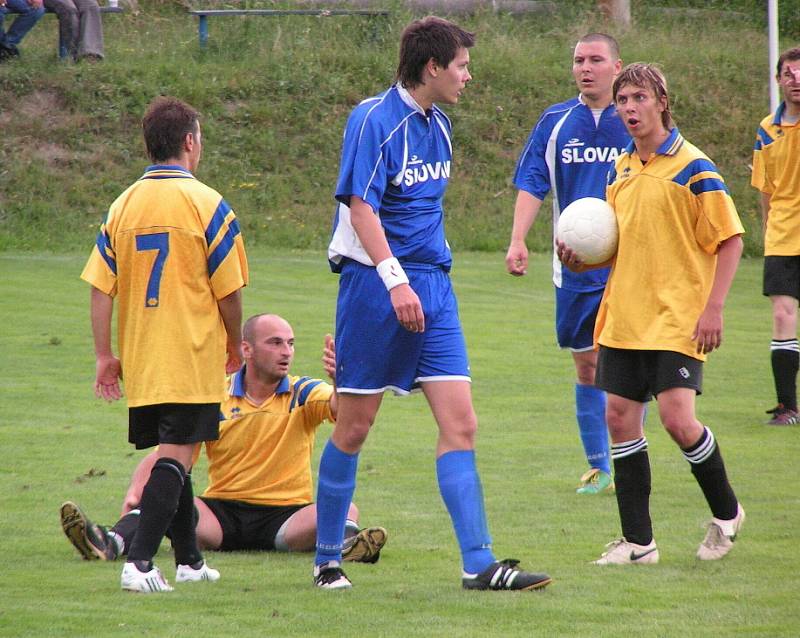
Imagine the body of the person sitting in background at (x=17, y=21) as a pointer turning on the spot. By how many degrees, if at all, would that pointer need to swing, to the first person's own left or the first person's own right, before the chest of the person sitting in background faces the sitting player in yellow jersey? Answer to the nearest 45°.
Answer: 0° — they already face them

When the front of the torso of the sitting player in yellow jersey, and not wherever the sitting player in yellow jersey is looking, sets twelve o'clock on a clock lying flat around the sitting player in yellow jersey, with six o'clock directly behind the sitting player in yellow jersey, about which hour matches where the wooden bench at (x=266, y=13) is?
The wooden bench is roughly at 6 o'clock from the sitting player in yellow jersey.

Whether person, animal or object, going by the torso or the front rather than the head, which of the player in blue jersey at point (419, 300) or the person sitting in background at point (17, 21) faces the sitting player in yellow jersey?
the person sitting in background

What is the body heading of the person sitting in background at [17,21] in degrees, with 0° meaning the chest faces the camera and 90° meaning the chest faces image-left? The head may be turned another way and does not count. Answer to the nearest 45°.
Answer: approximately 0°

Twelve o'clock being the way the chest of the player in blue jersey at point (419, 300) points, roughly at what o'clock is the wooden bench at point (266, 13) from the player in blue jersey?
The wooden bench is roughly at 7 o'clock from the player in blue jersey.

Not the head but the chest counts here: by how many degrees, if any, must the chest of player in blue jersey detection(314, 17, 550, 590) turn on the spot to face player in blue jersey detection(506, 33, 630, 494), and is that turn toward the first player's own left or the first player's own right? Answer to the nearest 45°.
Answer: approximately 135° to the first player's own left

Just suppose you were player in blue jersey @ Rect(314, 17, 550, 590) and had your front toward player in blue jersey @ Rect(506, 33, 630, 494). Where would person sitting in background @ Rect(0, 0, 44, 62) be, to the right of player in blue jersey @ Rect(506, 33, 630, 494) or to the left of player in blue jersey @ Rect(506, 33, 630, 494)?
left

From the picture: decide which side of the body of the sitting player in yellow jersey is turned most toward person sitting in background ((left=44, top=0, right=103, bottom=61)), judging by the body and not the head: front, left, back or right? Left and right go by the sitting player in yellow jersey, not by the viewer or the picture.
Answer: back

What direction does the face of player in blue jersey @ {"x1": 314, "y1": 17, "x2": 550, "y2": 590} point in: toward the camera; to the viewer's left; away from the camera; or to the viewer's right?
to the viewer's right
